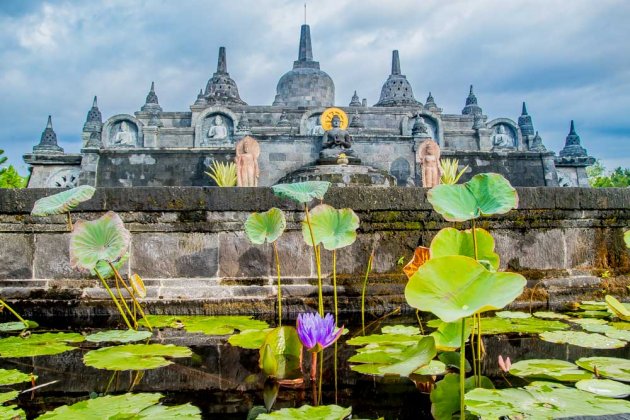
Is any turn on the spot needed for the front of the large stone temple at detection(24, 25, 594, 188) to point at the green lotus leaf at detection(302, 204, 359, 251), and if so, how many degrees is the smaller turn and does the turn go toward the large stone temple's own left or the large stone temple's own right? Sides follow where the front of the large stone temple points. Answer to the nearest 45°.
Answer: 0° — it already faces it

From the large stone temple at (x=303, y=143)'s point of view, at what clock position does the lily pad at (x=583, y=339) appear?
The lily pad is roughly at 12 o'clock from the large stone temple.

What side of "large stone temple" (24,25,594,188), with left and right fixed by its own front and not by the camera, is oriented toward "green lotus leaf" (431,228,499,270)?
front

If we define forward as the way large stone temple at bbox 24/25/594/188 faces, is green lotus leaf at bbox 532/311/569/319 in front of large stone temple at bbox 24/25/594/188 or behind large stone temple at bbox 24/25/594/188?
in front

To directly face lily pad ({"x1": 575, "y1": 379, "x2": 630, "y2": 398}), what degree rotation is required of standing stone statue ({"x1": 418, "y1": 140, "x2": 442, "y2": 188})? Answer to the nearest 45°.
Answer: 0° — it already faces it

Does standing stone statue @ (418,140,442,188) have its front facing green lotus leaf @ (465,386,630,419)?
yes

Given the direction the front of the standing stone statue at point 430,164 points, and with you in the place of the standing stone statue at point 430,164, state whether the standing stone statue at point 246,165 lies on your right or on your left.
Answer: on your right

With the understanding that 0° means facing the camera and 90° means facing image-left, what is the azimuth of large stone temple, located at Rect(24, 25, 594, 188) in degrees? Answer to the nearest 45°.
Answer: approximately 0°

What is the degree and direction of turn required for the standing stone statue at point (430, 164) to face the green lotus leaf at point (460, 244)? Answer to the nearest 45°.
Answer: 0° — it already faces it

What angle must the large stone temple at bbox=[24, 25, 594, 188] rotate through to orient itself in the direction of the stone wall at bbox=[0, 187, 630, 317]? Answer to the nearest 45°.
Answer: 0° — it already faces it

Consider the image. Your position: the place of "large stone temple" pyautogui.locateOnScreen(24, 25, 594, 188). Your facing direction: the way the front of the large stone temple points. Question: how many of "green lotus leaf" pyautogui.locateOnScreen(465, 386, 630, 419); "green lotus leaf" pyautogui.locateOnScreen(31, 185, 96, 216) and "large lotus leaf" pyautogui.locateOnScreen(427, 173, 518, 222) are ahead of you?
3

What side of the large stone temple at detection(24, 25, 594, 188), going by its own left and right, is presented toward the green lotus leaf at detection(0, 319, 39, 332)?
front

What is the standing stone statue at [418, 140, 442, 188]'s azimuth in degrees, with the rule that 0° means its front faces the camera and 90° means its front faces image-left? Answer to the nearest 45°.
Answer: approximately 0°

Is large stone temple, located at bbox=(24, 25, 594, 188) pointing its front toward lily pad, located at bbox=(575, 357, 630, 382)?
yes

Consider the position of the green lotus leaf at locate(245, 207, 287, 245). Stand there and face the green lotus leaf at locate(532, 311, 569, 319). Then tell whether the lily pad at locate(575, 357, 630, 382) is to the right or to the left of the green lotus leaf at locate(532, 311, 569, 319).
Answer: right

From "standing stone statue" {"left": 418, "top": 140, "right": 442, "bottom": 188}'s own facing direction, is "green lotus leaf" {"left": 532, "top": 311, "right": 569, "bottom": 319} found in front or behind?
in front
